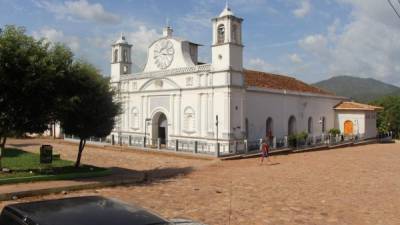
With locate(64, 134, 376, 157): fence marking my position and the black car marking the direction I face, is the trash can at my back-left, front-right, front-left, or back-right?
front-right

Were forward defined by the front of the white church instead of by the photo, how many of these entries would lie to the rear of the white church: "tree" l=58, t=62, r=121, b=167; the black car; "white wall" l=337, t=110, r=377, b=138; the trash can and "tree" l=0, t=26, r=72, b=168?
1

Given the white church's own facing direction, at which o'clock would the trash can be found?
The trash can is roughly at 11 o'clock from the white church.

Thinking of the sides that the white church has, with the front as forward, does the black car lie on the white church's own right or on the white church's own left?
on the white church's own left

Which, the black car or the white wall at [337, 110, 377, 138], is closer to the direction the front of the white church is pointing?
the black car

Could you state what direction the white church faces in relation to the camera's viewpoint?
facing the viewer and to the left of the viewer

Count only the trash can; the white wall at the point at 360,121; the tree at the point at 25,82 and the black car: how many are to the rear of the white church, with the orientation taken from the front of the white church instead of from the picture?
1

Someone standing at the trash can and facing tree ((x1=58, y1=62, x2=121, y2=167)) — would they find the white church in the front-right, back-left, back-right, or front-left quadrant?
front-left

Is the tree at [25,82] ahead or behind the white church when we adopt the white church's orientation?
ahead

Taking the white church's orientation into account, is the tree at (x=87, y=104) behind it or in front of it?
in front

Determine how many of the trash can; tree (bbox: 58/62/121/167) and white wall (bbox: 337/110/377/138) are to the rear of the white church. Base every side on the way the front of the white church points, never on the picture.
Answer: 1

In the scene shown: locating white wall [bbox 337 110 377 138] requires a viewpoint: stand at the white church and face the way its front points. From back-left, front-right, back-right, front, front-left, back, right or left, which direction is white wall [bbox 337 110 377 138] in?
back
